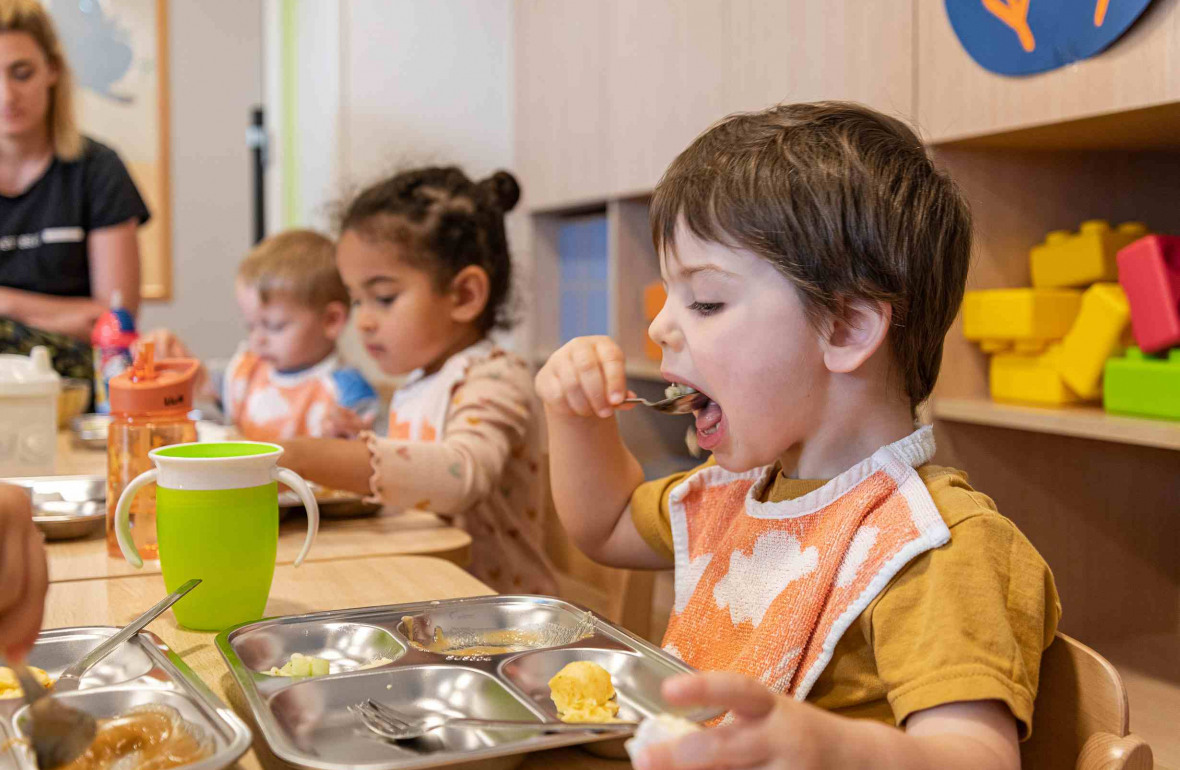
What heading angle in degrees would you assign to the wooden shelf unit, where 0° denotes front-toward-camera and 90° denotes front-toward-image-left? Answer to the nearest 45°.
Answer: approximately 45°

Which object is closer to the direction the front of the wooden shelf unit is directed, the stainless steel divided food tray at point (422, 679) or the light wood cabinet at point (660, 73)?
the stainless steel divided food tray

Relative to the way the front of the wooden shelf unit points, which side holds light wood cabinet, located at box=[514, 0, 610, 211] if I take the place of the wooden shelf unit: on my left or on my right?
on my right
